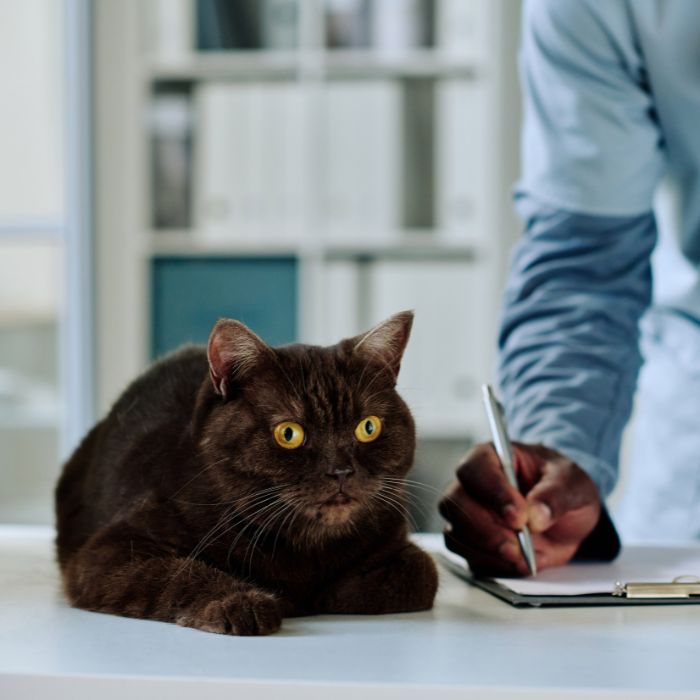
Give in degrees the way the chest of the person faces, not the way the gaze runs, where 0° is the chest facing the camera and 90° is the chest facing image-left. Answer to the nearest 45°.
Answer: approximately 0°

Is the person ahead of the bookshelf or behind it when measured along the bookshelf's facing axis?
ahead

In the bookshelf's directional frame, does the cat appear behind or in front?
in front

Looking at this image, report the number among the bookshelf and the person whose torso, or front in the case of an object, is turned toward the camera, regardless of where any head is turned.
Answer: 2

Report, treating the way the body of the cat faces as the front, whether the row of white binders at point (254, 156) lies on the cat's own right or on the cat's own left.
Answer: on the cat's own left

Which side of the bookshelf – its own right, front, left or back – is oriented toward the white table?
front

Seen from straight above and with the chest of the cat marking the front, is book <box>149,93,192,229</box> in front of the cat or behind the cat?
behind
